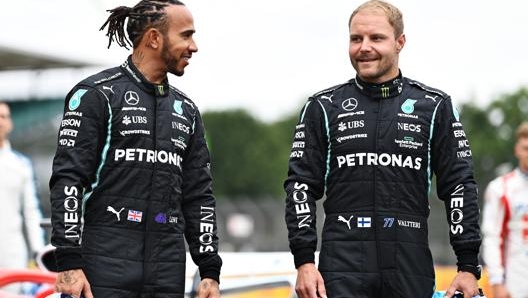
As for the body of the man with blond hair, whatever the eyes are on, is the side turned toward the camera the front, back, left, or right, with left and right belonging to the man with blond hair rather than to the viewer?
front

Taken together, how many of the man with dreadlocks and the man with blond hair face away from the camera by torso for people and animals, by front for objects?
0

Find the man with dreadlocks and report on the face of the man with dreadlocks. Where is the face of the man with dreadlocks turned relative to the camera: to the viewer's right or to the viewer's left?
to the viewer's right

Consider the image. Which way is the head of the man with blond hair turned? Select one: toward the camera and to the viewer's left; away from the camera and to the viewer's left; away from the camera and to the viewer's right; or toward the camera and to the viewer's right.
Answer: toward the camera and to the viewer's left

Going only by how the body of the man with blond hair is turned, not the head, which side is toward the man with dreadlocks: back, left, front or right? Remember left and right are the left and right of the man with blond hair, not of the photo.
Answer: right
